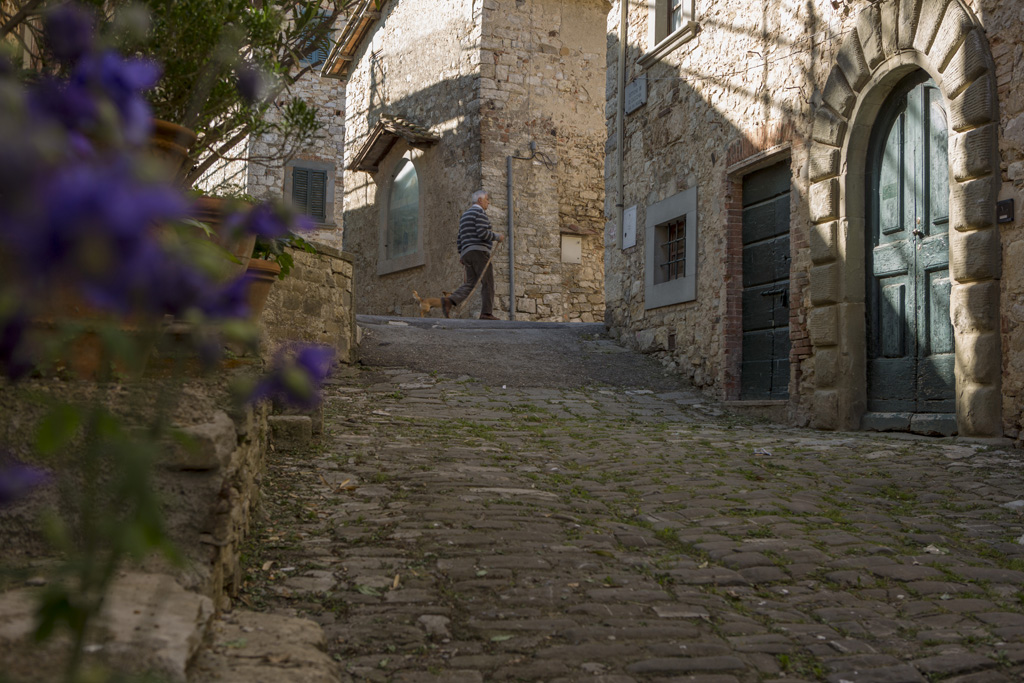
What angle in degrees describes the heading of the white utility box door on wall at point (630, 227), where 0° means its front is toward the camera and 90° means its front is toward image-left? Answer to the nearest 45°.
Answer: approximately 45°

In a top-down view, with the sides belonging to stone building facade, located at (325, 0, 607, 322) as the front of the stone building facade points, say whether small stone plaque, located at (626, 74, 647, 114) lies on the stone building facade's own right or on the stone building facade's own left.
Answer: on the stone building facade's own left

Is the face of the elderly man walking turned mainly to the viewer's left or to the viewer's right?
to the viewer's right

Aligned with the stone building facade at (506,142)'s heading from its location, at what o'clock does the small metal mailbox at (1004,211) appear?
The small metal mailbox is roughly at 10 o'clock from the stone building facade.

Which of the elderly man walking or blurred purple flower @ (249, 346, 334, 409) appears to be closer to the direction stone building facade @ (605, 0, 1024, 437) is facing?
the blurred purple flower

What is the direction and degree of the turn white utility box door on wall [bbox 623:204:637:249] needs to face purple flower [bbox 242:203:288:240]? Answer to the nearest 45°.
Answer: approximately 45° to its left

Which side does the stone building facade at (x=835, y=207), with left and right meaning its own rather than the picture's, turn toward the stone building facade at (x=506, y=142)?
right

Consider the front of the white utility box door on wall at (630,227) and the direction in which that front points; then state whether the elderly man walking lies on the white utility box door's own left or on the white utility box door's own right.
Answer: on the white utility box door's own right
